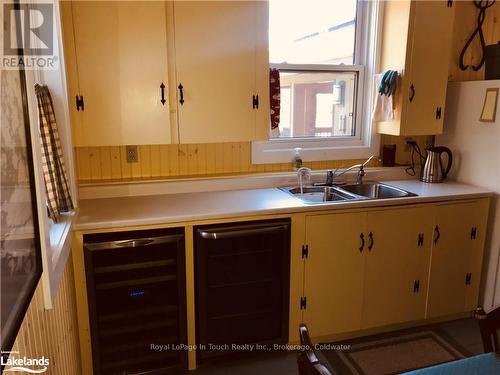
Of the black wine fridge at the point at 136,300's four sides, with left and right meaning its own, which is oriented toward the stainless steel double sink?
left

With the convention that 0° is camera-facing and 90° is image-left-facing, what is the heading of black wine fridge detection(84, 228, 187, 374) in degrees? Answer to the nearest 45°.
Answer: approximately 0°

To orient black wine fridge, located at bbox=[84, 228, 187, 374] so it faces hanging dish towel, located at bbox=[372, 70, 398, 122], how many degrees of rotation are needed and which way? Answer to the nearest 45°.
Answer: approximately 90° to its left

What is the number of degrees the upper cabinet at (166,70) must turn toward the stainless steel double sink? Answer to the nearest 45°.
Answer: approximately 90° to its left

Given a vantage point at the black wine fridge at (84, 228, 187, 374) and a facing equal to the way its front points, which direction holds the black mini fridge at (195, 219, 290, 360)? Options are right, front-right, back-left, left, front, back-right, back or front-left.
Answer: left

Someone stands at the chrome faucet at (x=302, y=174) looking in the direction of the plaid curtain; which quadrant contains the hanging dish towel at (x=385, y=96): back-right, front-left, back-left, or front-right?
back-left

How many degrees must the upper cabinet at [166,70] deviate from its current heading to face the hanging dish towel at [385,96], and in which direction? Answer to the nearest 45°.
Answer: approximately 90° to its left

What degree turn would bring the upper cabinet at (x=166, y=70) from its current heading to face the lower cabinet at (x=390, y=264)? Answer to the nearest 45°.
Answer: approximately 90° to its left
